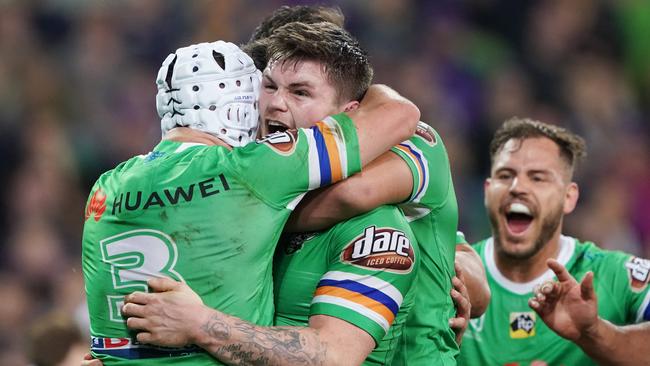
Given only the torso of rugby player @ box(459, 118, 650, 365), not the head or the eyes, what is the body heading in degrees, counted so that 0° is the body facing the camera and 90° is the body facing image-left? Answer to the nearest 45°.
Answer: approximately 45°

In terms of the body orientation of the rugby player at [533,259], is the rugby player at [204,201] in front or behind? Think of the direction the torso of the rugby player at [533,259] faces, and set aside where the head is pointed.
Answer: in front

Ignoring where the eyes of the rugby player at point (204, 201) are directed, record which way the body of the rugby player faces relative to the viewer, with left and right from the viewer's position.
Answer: facing away from the viewer and to the right of the viewer

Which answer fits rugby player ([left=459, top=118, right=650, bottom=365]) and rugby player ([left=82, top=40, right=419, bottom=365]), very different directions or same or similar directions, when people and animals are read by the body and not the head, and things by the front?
very different directions

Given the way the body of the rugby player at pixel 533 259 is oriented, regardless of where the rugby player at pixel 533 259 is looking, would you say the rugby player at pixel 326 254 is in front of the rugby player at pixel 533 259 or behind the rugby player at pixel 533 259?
in front

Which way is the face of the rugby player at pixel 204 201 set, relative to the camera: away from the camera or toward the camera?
away from the camera
